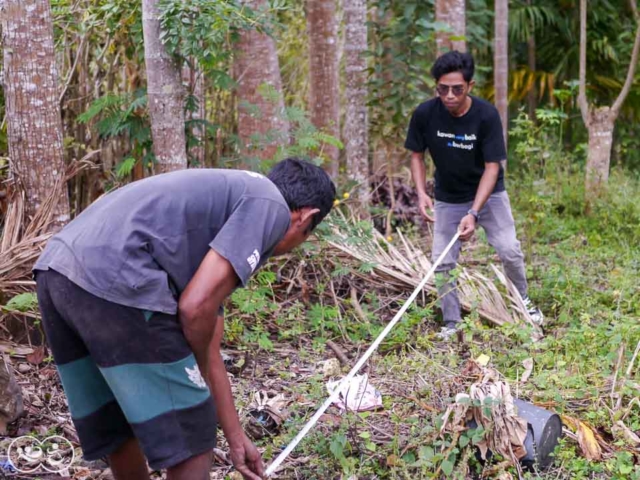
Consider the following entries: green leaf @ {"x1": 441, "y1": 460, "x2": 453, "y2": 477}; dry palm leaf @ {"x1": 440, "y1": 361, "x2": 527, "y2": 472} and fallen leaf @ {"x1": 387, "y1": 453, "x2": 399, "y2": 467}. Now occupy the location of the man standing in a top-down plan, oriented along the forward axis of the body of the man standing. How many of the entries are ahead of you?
3

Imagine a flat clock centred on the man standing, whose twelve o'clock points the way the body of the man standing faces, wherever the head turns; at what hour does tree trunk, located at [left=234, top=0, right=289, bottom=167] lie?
The tree trunk is roughly at 4 o'clock from the man standing.

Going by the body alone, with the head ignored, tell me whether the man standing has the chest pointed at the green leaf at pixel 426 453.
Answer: yes

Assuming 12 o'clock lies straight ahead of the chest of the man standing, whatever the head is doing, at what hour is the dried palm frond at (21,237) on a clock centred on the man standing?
The dried palm frond is roughly at 2 o'clock from the man standing.

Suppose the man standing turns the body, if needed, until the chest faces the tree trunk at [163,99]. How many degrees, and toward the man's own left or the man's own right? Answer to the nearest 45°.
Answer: approximately 90° to the man's own right

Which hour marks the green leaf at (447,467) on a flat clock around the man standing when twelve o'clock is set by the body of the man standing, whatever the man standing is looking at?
The green leaf is roughly at 12 o'clock from the man standing.

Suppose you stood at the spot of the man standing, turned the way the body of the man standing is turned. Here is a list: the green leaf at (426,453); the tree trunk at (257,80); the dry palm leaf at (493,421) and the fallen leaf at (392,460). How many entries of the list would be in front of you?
3

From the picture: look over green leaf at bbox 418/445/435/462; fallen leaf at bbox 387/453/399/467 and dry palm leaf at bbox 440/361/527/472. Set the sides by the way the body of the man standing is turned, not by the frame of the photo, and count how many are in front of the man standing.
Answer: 3

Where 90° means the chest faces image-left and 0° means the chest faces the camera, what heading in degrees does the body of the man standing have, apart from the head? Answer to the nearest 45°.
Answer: approximately 0°

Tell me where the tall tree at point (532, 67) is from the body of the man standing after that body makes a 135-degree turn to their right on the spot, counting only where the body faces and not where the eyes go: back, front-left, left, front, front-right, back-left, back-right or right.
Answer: front-right

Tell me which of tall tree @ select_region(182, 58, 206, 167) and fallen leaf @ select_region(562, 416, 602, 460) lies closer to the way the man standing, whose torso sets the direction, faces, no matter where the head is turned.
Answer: the fallen leaf

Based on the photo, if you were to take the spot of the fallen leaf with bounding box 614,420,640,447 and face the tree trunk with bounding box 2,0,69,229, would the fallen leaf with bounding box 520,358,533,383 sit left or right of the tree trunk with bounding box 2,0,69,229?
right
